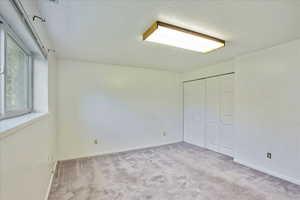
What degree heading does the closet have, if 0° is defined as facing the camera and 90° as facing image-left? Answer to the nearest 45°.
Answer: approximately 45°

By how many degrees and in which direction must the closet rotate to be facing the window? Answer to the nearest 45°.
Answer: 0° — it already faces it

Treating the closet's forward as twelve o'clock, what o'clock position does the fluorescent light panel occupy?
The fluorescent light panel is roughly at 11 o'clock from the closet.
